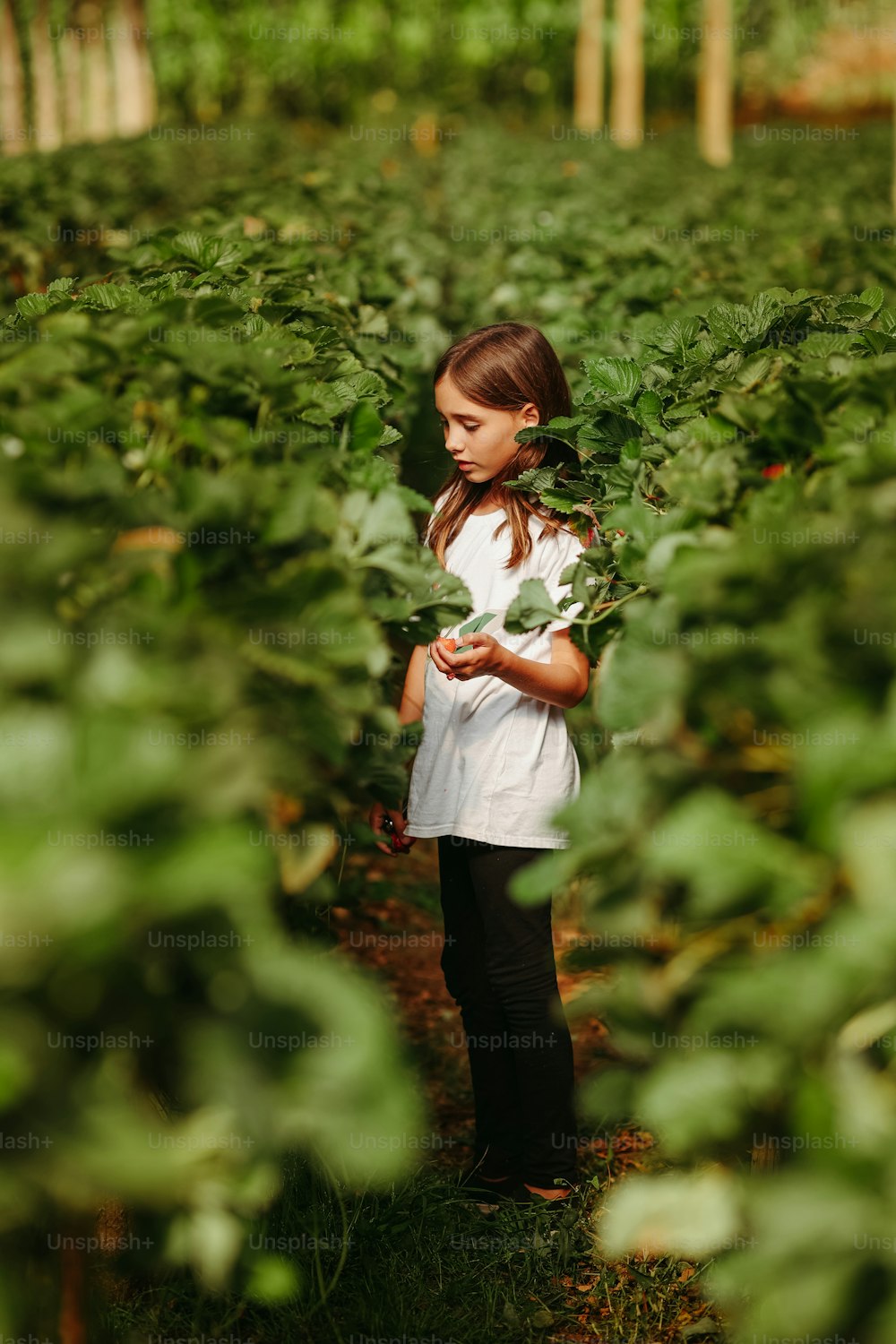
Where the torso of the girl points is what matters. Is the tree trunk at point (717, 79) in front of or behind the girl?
behind

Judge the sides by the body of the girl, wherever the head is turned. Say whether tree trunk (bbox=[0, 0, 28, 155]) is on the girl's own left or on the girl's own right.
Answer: on the girl's own right

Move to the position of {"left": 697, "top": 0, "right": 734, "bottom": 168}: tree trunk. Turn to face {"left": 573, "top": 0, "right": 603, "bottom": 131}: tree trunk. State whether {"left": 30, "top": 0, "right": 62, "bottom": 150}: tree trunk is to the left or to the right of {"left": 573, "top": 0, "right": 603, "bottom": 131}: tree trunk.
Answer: left

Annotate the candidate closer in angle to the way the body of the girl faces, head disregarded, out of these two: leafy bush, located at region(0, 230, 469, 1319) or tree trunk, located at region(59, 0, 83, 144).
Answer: the leafy bush

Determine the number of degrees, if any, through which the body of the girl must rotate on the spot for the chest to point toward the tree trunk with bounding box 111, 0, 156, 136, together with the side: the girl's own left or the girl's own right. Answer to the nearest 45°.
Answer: approximately 135° to the girl's own right

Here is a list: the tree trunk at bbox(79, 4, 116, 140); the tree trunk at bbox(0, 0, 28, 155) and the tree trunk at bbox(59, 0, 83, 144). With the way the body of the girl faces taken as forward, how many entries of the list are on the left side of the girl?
0

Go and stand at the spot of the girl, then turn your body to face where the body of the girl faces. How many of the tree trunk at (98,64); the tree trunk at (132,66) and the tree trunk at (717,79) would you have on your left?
0

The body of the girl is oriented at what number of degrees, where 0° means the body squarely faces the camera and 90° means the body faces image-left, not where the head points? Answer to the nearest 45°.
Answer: approximately 45°

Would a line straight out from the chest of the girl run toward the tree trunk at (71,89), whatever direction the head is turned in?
no

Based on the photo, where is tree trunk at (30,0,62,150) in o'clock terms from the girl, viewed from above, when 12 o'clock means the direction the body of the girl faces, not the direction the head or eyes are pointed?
The tree trunk is roughly at 4 o'clock from the girl.

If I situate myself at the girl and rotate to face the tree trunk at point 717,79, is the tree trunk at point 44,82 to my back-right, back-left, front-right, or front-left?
front-left

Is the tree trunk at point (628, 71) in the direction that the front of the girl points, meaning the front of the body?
no

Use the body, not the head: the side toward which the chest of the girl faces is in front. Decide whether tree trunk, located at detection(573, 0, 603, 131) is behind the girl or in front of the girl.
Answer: behind
